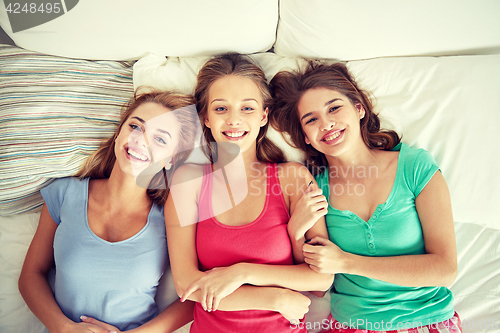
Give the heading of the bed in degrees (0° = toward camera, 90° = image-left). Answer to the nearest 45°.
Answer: approximately 0°
